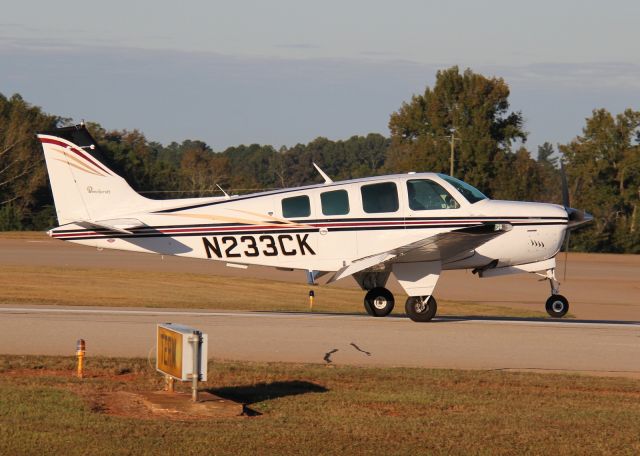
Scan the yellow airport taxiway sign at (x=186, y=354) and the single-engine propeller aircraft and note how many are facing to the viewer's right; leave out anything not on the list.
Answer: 1

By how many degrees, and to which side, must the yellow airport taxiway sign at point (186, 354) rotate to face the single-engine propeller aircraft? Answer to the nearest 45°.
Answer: approximately 135° to its right

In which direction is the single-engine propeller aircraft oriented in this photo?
to the viewer's right

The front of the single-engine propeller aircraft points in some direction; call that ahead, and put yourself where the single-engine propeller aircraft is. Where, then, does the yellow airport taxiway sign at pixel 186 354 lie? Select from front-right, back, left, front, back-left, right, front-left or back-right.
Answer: right

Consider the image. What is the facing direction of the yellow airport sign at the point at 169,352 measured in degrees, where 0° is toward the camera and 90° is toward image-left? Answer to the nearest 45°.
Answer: approximately 45°

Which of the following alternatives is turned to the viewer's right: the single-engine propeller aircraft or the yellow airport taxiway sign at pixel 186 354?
the single-engine propeller aircraft

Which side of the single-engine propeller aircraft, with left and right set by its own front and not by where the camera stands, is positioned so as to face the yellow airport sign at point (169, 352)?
right

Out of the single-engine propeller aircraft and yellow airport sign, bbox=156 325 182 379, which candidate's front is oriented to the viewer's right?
the single-engine propeller aircraft

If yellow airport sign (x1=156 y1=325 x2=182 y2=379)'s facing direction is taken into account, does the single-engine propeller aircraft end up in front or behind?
behind
